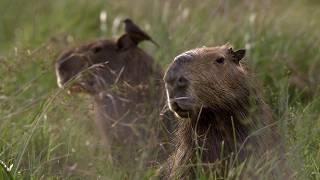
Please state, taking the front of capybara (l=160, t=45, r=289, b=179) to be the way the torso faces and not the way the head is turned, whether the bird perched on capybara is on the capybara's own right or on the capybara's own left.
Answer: on the capybara's own right

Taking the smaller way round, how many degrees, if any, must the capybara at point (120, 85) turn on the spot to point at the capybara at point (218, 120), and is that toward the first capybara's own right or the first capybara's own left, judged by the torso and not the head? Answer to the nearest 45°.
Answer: approximately 90° to the first capybara's own left

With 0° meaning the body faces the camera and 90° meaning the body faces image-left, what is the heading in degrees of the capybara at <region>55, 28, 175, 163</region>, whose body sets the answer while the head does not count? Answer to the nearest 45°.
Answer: approximately 90°

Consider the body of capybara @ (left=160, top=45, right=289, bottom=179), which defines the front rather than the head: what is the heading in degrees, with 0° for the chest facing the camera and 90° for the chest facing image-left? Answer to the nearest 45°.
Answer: approximately 45°
